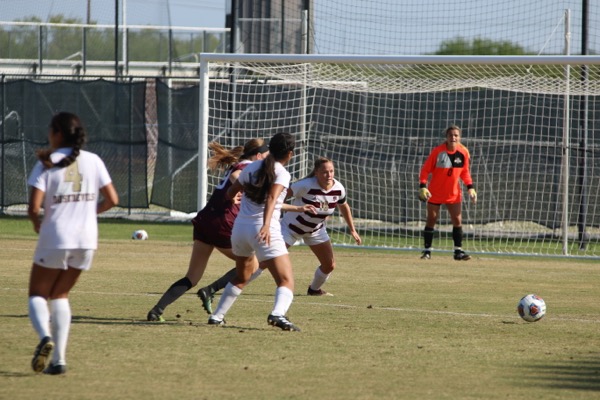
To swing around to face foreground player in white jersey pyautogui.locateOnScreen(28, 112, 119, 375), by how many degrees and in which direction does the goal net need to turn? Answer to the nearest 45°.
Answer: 0° — it already faces them

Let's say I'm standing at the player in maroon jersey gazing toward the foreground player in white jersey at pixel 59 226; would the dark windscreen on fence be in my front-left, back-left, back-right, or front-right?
back-right

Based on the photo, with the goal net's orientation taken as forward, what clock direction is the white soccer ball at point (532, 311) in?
The white soccer ball is roughly at 12 o'clock from the goal net.

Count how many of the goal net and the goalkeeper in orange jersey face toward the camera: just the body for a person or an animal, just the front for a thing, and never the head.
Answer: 2

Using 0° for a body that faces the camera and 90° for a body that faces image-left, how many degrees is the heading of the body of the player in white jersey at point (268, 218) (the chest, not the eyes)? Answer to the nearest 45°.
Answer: approximately 225°
